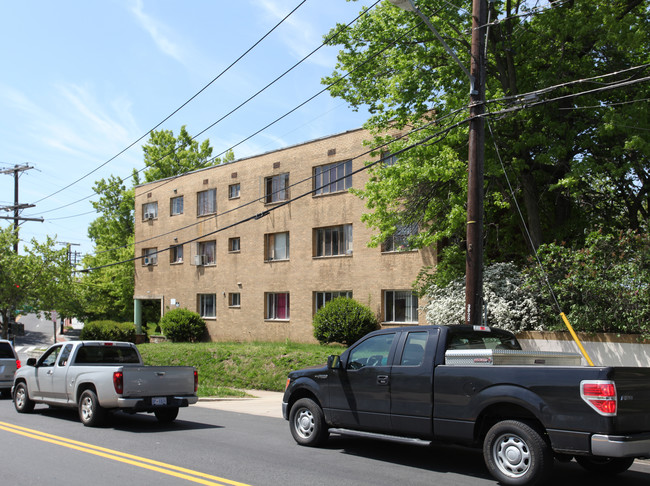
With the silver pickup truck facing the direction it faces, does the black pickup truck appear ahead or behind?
behind

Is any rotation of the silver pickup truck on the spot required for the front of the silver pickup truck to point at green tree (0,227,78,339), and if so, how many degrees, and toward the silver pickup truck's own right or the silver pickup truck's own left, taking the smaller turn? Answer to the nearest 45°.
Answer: approximately 45° to the silver pickup truck's own right

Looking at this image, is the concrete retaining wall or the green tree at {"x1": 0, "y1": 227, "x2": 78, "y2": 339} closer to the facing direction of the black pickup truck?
the green tree

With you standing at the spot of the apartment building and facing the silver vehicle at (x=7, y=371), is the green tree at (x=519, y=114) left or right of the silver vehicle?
left

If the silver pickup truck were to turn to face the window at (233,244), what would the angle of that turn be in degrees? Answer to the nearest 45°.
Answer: approximately 45° to its right

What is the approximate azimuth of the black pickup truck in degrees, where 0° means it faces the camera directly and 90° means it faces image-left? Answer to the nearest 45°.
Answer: approximately 135°

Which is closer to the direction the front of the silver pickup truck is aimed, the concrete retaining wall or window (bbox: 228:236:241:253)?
the window

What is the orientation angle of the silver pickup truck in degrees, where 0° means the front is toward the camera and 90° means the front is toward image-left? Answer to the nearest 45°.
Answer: approximately 135°
